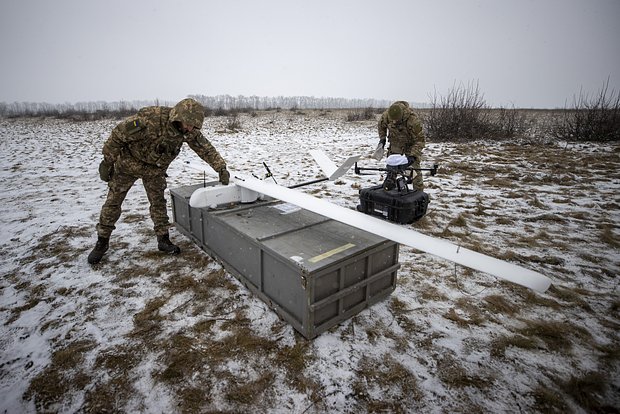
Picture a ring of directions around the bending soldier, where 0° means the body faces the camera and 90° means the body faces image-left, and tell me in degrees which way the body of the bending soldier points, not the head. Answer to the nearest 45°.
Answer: approximately 315°

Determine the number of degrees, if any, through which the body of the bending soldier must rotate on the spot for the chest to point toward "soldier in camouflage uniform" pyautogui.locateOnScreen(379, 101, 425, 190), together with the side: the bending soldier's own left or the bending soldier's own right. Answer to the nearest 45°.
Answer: approximately 45° to the bending soldier's own left
